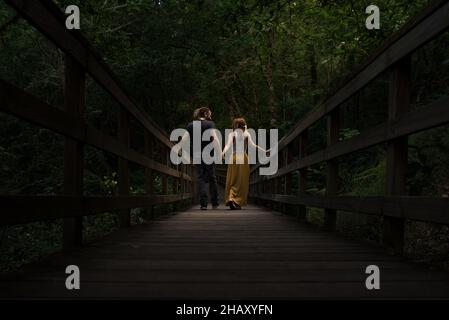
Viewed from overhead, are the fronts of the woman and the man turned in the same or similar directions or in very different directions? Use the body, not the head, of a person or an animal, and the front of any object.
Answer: same or similar directions

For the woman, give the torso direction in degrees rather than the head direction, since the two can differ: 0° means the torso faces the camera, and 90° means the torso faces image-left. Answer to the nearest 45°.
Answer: approximately 180°

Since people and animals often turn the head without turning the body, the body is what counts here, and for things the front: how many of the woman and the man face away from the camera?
2

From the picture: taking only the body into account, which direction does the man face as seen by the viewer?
away from the camera
